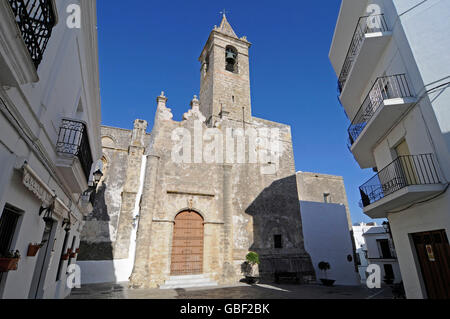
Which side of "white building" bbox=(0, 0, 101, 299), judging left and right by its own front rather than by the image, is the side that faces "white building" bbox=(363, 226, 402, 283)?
front

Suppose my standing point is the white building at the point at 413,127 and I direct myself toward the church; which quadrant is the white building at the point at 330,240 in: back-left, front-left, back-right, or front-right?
front-right

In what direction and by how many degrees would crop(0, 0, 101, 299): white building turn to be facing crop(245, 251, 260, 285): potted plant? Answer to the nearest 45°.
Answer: approximately 45° to its left

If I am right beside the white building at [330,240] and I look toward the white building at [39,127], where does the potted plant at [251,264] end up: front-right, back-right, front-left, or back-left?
front-right

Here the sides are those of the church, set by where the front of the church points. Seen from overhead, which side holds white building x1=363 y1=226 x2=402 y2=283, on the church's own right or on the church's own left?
on the church's own left

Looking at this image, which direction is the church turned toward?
toward the camera

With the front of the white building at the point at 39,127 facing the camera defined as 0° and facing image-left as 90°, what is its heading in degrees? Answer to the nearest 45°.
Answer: approximately 270°

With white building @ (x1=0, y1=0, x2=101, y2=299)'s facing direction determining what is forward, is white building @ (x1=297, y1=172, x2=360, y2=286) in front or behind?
in front

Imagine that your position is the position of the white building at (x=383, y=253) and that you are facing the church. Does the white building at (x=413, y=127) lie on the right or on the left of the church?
left

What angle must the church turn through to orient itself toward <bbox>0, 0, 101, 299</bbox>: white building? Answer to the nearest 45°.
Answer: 0° — it already faces it

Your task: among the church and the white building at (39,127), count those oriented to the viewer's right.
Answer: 1

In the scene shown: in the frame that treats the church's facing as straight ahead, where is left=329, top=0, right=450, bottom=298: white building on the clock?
The white building is roughly at 11 o'clock from the church.

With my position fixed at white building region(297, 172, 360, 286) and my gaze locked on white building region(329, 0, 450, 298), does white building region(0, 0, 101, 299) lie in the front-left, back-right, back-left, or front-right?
front-right

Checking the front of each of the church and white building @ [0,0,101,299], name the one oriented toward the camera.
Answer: the church

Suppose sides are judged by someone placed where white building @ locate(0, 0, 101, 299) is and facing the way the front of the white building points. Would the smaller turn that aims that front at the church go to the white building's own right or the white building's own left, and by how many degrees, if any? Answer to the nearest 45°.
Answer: approximately 45° to the white building's own left

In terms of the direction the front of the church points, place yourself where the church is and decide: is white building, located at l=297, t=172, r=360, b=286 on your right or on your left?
on your left
